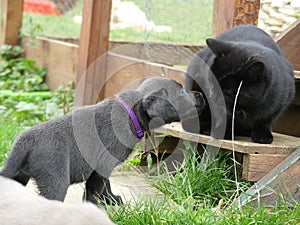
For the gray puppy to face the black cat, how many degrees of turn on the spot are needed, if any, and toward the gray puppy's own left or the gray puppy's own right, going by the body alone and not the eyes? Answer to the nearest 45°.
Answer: approximately 45° to the gray puppy's own left

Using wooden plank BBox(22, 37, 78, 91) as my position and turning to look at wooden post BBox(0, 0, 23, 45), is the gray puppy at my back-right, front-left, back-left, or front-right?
back-left

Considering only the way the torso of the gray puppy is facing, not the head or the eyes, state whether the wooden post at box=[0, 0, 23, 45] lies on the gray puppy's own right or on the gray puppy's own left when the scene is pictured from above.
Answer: on the gray puppy's own left

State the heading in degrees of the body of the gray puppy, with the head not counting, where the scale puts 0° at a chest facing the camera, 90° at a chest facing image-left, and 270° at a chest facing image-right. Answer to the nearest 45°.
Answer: approximately 270°

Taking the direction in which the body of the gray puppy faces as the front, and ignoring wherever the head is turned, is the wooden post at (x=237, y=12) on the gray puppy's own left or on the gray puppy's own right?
on the gray puppy's own left

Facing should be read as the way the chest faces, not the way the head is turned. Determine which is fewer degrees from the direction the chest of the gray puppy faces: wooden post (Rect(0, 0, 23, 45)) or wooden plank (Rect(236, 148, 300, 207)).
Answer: the wooden plank

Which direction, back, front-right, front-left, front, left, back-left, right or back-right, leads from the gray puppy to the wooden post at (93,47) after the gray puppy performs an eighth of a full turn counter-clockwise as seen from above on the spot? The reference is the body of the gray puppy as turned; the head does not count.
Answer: front-left

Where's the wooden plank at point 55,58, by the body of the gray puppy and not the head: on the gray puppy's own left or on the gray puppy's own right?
on the gray puppy's own left

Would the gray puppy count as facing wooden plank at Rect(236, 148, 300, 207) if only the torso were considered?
yes

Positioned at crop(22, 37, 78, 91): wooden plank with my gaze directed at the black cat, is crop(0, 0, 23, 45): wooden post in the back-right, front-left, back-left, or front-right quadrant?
back-right
